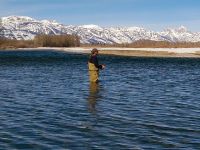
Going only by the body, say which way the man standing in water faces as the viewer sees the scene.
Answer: to the viewer's right
